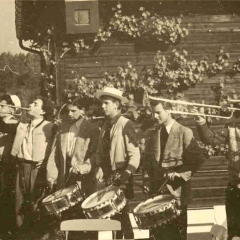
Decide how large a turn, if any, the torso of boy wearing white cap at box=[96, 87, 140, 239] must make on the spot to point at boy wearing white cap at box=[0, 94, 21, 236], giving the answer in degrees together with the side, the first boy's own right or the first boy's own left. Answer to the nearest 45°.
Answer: approximately 45° to the first boy's own right

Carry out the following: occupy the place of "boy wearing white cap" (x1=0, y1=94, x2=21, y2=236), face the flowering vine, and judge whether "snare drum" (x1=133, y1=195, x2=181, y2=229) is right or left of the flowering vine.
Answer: right

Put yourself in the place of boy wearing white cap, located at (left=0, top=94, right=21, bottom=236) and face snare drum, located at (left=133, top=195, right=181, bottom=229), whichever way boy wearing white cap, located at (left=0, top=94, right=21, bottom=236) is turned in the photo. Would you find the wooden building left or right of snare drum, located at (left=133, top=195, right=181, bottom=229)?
left

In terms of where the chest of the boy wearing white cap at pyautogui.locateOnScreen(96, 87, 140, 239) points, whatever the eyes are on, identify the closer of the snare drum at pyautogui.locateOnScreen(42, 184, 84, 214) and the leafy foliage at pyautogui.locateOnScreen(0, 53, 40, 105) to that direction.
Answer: the snare drum

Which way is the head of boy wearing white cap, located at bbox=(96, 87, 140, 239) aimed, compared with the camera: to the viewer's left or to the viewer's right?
to the viewer's left

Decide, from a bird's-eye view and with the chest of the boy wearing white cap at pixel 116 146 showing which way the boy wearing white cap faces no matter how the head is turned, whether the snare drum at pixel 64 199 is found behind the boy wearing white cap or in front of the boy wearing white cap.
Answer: in front

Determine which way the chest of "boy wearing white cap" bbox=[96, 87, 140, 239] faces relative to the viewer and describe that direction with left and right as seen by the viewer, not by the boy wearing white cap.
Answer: facing the viewer and to the left of the viewer
